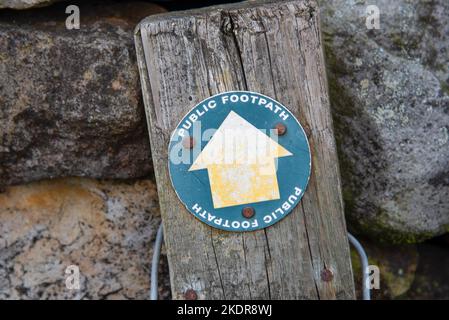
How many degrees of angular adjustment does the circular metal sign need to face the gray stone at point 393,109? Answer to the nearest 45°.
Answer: approximately 135° to its left

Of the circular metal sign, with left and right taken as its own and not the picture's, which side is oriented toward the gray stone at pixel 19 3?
right

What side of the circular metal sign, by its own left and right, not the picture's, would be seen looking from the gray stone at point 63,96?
right

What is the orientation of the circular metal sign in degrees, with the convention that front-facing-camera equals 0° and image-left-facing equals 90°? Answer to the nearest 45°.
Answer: approximately 0°
